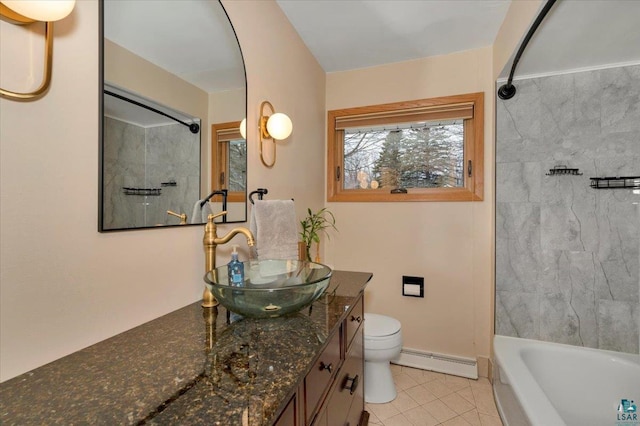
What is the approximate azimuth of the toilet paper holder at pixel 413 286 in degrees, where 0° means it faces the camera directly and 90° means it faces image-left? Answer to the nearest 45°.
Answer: approximately 0°

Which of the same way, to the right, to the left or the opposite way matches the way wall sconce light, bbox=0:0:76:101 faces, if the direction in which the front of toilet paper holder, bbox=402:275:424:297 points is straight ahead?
to the left

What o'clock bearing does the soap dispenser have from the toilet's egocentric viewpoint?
The soap dispenser is roughly at 4 o'clock from the toilet.

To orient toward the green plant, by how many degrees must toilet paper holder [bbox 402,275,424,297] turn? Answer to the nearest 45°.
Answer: approximately 45° to its right

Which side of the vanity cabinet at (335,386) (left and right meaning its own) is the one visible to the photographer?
right

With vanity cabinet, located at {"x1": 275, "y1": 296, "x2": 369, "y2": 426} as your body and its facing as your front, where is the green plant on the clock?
The green plant is roughly at 9 o'clock from the vanity cabinet.
